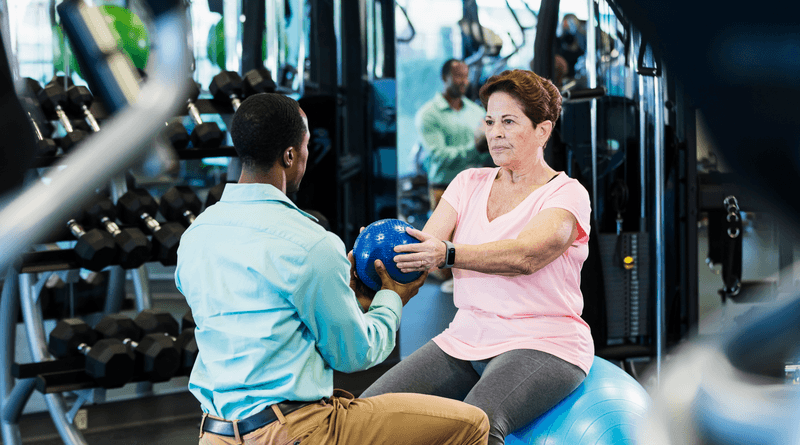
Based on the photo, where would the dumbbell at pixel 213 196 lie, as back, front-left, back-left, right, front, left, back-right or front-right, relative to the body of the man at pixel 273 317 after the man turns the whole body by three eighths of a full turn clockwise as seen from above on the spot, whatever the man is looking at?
back

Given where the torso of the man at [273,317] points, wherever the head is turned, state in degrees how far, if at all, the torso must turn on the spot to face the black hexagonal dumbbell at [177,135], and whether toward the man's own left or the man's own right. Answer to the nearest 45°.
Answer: approximately 45° to the man's own left

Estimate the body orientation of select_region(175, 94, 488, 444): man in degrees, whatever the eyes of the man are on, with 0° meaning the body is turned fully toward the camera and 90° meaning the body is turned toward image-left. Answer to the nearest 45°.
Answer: approximately 225°

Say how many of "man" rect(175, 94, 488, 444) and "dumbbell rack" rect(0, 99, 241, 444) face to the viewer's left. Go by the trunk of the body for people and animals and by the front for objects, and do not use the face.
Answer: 0

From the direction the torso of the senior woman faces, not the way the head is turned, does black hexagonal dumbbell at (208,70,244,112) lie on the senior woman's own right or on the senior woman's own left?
on the senior woman's own right

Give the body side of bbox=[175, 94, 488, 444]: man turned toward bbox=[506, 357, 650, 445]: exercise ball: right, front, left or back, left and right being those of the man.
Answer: front

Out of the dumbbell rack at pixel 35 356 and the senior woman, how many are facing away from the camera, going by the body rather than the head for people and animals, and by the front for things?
0

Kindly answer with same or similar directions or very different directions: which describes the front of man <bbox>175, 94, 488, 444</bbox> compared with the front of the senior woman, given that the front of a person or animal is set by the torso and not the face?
very different directions

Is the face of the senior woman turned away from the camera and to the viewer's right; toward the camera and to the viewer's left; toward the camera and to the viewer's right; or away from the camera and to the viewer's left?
toward the camera and to the viewer's left

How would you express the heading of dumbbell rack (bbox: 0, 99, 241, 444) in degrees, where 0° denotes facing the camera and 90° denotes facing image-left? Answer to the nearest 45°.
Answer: approximately 315°

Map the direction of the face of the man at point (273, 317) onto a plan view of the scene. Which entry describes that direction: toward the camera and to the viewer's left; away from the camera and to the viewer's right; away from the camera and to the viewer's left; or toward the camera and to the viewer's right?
away from the camera and to the viewer's right

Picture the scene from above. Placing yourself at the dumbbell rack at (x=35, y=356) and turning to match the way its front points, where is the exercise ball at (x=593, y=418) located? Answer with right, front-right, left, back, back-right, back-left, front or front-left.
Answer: front
